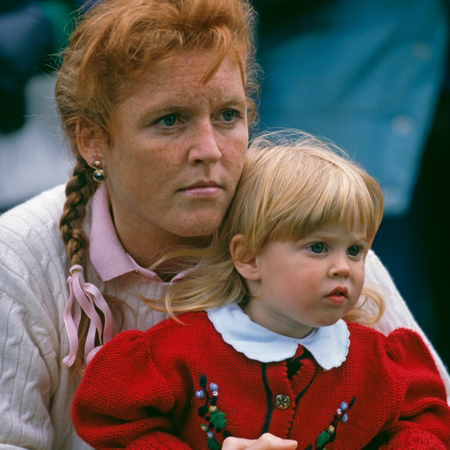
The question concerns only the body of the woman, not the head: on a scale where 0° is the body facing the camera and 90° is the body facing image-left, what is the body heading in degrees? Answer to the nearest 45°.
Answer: approximately 315°

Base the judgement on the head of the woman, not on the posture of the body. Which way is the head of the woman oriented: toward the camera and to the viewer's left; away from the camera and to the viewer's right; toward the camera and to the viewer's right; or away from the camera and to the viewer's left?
toward the camera and to the viewer's right

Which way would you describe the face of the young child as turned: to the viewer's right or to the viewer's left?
to the viewer's right
